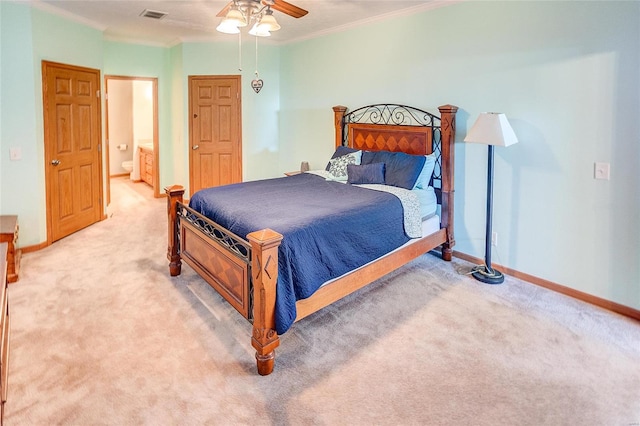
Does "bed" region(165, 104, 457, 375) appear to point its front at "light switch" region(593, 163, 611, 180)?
no

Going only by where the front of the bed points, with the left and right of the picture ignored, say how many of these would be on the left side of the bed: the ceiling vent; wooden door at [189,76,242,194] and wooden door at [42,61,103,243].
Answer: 0

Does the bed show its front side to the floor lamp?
no

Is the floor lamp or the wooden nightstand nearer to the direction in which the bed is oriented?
the wooden nightstand

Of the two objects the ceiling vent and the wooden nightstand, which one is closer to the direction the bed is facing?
the wooden nightstand

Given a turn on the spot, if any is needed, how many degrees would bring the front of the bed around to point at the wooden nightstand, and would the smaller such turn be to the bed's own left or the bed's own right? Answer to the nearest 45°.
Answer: approximately 45° to the bed's own right

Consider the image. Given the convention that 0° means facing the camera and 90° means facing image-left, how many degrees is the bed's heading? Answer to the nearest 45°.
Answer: approximately 45°

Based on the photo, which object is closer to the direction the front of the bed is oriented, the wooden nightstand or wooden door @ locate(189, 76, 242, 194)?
the wooden nightstand

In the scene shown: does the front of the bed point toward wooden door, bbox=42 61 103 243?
no

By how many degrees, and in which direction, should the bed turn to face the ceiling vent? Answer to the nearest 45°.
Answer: approximately 90° to its right

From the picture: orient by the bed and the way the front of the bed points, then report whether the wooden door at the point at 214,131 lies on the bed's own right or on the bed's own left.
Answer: on the bed's own right
